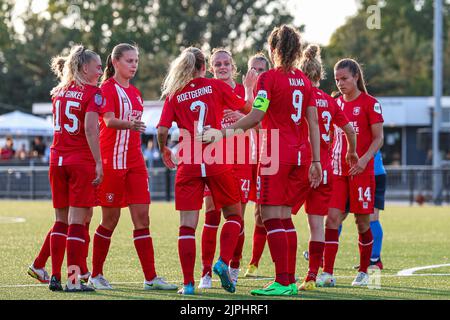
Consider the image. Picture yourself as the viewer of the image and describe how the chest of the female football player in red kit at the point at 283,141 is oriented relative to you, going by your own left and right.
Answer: facing away from the viewer and to the left of the viewer

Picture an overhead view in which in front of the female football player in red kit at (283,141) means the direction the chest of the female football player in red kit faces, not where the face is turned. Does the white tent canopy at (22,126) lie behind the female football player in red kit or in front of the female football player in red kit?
in front

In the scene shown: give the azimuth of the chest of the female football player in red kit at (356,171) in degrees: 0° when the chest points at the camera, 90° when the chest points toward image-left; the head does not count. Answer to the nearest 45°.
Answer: approximately 45°

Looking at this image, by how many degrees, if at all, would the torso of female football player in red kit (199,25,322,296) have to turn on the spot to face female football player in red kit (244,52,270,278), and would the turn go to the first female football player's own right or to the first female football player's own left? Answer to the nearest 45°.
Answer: approximately 45° to the first female football player's own right

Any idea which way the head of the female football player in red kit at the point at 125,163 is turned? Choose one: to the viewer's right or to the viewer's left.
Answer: to the viewer's right

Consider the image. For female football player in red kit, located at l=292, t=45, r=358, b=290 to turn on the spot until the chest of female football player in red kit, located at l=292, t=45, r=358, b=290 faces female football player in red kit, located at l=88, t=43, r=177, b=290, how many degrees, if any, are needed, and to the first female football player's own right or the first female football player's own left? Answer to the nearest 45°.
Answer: approximately 90° to the first female football player's own left

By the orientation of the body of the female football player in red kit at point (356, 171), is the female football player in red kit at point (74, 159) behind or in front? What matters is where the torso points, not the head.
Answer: in front

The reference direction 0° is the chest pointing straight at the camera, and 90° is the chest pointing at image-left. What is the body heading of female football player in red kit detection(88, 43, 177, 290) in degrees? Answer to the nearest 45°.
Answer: approximately 315°

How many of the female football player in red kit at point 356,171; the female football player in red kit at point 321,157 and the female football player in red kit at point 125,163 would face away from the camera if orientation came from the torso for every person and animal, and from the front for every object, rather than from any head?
1

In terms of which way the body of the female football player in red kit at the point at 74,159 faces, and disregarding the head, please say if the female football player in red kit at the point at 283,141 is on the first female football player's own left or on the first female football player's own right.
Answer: on the first female football player's own right

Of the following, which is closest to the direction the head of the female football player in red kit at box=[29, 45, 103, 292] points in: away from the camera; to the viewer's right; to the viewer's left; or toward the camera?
to the viewer's right
